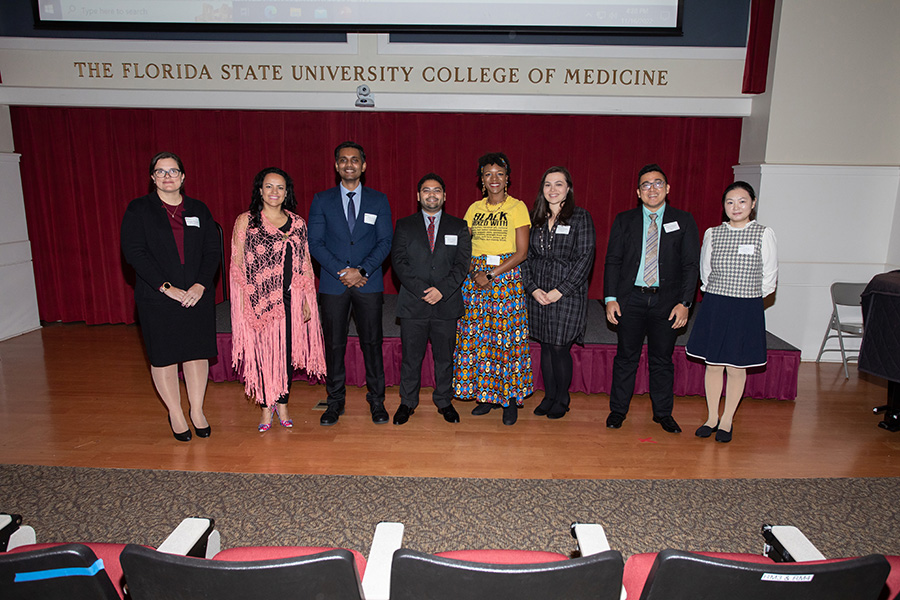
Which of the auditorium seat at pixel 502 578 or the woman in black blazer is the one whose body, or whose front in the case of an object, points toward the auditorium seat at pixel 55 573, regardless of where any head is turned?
the woman in black blazer

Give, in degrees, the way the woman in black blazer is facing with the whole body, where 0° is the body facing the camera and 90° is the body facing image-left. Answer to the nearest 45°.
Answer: approximately 0°

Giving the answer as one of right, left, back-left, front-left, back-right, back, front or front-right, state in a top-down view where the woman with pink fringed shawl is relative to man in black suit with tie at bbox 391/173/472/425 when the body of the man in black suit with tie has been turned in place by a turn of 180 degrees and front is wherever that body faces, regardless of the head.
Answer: left

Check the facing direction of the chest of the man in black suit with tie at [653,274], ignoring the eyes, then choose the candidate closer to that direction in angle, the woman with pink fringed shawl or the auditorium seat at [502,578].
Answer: the auditorium seat

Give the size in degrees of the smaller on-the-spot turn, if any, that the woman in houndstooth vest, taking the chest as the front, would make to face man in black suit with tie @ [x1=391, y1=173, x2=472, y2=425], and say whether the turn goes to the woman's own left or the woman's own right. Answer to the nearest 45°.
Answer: approximately 90° to the woman's own right

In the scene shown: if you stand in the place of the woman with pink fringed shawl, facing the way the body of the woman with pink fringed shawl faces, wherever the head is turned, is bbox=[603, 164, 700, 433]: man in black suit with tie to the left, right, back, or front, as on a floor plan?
left

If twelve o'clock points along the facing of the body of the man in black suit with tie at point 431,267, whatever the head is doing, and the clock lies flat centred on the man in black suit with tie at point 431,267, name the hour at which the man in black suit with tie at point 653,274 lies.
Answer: the man in black suit with tie at point 653,274 is roughly at 9 o'clock from the man in black suit with tie at point 431,267.

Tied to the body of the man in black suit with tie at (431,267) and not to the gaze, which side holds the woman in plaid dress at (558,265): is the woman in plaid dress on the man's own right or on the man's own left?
on the man's own left

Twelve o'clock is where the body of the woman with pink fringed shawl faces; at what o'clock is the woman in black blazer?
The woman in black blazer is roughly at 3 o'clock from the woman with pink fringed shawl.

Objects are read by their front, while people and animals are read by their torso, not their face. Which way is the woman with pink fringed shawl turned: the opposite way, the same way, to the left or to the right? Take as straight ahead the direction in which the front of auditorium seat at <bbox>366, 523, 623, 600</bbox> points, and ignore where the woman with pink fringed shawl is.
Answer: the opposite way

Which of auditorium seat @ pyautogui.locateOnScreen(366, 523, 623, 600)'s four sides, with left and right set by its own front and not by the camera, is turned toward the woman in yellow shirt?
front
